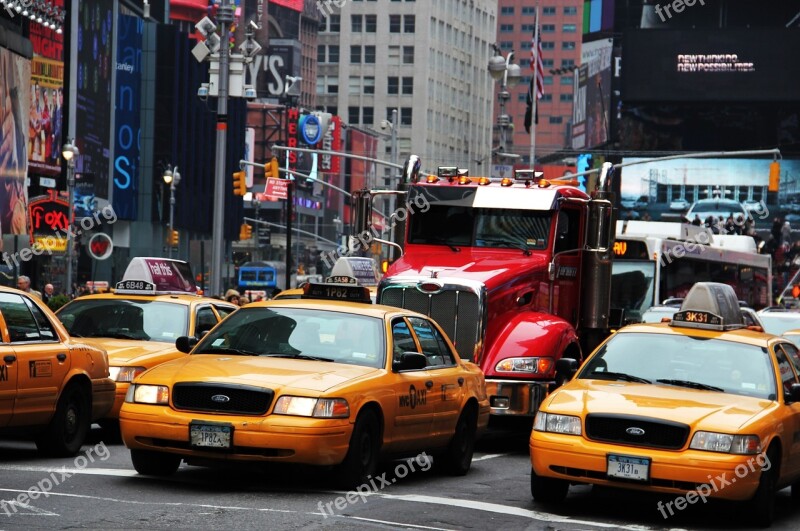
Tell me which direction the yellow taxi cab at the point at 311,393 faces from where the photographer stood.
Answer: facing the viewer and to the left of the viewer

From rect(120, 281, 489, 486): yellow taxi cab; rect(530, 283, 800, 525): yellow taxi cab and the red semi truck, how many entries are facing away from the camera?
0

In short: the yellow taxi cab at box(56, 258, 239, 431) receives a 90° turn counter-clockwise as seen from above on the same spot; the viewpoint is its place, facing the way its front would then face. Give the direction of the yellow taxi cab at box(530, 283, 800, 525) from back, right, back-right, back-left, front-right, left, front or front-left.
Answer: front

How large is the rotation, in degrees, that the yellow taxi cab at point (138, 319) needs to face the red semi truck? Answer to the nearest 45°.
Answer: approximately 135° to its left

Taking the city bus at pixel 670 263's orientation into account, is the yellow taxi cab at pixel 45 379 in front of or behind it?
in front

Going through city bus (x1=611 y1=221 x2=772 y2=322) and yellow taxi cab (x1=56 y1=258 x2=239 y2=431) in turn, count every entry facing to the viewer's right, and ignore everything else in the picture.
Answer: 0

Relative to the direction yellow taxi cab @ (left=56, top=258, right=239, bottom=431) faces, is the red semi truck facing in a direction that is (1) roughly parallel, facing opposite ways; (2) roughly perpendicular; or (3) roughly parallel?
roughly parallel

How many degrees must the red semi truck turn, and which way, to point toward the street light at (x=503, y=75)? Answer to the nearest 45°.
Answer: approximately 135° to its right

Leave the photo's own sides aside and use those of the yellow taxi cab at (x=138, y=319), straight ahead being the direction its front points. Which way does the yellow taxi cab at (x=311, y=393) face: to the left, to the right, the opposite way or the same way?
the same way

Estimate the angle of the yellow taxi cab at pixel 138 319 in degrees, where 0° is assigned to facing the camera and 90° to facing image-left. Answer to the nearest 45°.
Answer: approximately 45°

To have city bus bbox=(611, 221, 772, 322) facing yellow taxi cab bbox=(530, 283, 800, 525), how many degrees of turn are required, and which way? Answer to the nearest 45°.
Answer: approximately 45° to its left

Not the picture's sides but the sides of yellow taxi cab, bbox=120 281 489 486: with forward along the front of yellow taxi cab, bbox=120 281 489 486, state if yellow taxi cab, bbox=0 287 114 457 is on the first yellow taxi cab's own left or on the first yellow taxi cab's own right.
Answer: on the first yellow taxi cab's own right

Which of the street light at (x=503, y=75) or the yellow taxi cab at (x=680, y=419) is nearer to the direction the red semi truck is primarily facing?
the yellow taxi cab

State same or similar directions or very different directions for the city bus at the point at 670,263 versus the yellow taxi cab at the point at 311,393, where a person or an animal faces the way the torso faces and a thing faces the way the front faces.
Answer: same or similar directions

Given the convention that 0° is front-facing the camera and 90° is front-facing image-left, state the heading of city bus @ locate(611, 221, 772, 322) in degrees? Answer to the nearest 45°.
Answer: approximately 45°

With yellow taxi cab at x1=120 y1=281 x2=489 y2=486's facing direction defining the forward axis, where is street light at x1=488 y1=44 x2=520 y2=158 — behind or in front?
behind

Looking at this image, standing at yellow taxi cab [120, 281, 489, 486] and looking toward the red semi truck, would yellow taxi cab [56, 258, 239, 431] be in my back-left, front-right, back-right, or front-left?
front-left

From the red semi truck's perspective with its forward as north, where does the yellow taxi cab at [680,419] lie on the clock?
The yellow taxi cab is roughly at 10 o'clock from the red semi truck.
